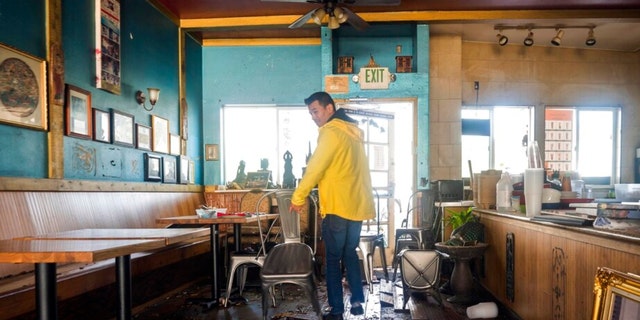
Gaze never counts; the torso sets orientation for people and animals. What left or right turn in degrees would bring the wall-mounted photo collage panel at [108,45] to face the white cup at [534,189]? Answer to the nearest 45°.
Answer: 0° — it already faces it

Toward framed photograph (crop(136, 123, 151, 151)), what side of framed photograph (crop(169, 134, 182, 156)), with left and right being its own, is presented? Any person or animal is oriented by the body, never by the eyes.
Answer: right

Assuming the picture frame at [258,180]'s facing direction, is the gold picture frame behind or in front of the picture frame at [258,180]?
in front

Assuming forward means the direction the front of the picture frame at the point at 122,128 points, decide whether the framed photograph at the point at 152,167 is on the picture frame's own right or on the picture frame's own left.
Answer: on the picture frame's own left

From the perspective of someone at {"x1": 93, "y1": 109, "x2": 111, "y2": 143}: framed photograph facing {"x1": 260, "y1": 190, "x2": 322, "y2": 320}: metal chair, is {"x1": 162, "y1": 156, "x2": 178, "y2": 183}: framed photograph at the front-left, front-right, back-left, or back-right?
back-left

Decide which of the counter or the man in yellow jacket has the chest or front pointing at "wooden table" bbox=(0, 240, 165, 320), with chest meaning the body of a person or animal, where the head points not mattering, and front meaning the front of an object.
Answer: the counter

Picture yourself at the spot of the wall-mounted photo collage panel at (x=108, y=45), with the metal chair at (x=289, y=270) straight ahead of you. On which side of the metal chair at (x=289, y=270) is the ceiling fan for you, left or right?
left
